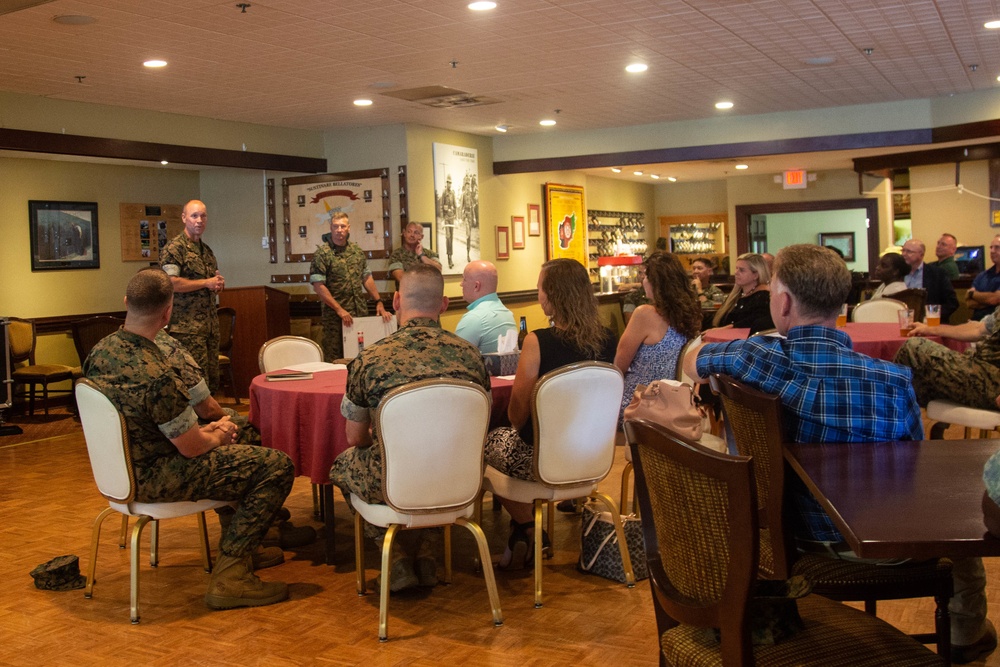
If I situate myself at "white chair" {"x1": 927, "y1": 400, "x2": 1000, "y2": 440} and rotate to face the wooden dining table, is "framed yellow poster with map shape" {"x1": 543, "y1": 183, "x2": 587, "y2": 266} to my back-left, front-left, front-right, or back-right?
back-right

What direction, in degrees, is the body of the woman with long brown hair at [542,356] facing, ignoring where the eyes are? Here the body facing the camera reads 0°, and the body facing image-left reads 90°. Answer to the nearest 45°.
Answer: approximately 135°

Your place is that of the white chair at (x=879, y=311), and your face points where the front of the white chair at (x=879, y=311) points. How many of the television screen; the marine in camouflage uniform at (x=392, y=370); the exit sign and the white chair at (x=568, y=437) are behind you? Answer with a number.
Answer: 2

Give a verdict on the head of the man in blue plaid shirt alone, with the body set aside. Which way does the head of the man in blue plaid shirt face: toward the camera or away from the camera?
away from the camera

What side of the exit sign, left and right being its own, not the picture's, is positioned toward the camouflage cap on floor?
front

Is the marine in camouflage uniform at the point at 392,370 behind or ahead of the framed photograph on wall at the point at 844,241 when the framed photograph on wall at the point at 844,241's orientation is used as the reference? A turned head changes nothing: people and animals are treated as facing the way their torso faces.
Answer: ahead

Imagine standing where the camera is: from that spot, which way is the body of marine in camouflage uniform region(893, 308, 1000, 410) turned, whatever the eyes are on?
to the viewer's left

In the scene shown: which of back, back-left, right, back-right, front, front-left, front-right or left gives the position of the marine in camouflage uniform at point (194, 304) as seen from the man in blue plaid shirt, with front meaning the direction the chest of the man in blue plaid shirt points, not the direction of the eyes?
front

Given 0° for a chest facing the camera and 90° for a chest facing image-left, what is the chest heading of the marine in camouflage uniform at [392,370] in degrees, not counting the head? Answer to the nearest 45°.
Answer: approximately 180°

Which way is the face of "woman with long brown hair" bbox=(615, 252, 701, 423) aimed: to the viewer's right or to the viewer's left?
to the viewer's left

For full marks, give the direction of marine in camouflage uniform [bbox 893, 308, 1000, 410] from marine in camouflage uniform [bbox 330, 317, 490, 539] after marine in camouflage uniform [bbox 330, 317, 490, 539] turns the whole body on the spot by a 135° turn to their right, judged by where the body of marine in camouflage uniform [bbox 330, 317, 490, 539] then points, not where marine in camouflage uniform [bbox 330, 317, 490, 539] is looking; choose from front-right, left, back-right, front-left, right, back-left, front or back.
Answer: front-left

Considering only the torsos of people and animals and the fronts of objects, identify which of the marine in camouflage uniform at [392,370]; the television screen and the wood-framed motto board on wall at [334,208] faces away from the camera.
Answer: the marine in camouflage uniform

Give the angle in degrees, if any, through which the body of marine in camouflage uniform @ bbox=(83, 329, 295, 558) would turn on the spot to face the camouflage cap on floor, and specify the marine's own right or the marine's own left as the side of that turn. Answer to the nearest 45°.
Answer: approximately 135° to the marine's own left

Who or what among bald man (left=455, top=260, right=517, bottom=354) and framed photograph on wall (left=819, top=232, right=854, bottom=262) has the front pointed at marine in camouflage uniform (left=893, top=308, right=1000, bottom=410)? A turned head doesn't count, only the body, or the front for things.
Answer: the framed photograph on wall

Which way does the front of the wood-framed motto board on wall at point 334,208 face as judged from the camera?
facing the viewer

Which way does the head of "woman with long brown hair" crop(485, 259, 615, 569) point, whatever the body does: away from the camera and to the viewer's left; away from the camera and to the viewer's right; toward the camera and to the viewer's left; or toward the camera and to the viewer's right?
away from the camera and to the viewer's left
